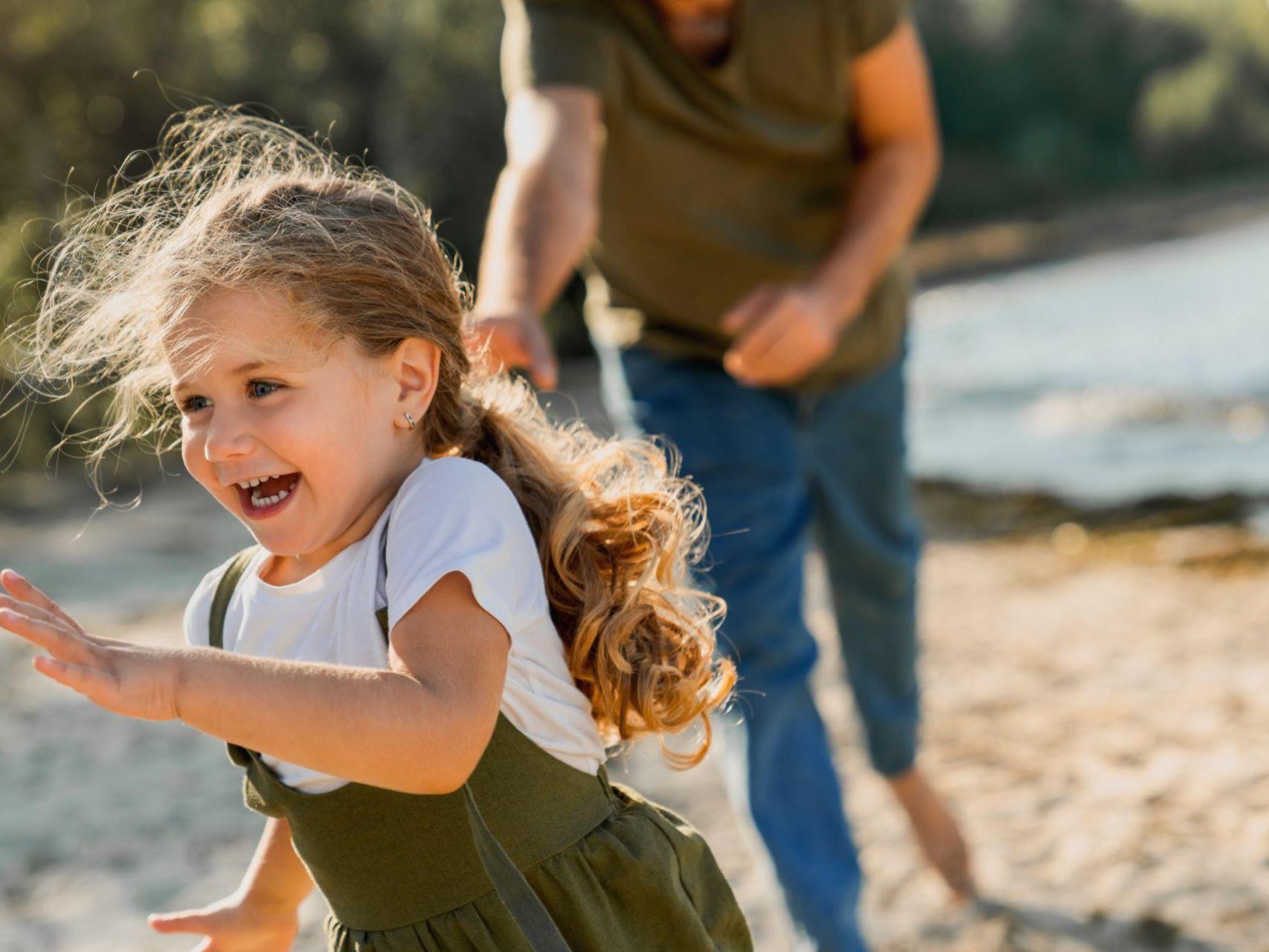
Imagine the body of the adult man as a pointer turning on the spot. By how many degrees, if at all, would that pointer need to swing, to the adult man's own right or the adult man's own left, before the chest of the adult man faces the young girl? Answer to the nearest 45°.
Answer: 0° — they already face them

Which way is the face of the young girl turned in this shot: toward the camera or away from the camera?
toward the camera

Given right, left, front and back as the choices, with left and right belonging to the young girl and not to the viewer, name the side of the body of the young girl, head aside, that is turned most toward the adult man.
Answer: back

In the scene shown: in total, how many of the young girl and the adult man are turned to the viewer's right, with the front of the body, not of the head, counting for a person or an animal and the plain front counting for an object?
0

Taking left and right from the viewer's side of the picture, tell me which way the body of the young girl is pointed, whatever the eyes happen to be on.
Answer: facing the viewer and to the left of the viewer

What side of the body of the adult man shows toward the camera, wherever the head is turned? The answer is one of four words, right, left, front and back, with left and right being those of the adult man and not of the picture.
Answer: front
